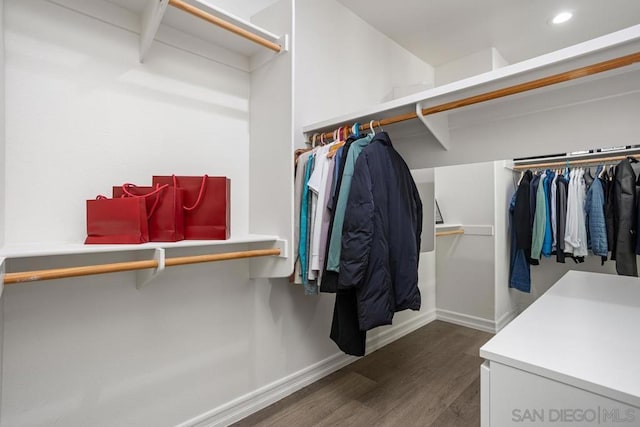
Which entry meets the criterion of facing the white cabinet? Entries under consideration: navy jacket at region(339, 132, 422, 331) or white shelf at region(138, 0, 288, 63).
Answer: the white shelf

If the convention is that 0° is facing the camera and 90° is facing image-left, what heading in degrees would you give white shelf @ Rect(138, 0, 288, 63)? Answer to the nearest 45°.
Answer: approximately 315°

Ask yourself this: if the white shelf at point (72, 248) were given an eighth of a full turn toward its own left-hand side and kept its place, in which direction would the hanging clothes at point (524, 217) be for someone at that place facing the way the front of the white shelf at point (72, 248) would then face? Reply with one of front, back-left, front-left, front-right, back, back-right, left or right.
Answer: front-left

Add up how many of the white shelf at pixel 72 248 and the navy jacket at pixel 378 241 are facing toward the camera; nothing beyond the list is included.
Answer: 1

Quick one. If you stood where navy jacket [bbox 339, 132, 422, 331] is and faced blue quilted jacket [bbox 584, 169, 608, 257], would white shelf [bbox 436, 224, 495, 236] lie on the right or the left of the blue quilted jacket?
left

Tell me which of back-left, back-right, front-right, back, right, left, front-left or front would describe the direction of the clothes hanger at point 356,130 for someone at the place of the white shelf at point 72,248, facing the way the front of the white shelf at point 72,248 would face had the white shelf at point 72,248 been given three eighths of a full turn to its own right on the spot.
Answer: back-right

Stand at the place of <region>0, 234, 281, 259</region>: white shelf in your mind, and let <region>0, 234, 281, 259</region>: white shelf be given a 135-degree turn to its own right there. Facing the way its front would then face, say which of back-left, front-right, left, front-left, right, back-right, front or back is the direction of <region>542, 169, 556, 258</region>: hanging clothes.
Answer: back-right

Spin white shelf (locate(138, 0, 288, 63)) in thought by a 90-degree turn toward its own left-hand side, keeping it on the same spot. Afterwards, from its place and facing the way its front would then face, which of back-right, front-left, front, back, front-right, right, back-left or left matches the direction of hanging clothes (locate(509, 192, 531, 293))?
front-right
